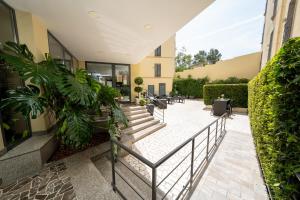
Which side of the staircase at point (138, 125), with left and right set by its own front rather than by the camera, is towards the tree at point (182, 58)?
left

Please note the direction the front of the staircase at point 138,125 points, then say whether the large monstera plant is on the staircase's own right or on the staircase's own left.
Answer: on the staircase's own right

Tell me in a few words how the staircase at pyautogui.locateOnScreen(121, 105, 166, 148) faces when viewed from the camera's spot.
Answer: facing the viewer and to the right of the viewer

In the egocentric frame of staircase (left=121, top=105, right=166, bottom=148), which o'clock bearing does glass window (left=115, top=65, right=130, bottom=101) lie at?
The glass window is roughly at 7 o'clock from the staircase.

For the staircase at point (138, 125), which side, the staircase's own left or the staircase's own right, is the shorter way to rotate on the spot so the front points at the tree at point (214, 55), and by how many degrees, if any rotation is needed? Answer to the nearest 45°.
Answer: approximately 90° to the staircase's own left

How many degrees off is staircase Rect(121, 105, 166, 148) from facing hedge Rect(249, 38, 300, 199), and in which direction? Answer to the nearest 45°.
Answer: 0° — it already faces it

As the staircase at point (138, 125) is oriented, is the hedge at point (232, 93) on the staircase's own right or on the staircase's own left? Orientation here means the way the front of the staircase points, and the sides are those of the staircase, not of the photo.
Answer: on the staircase's own left
